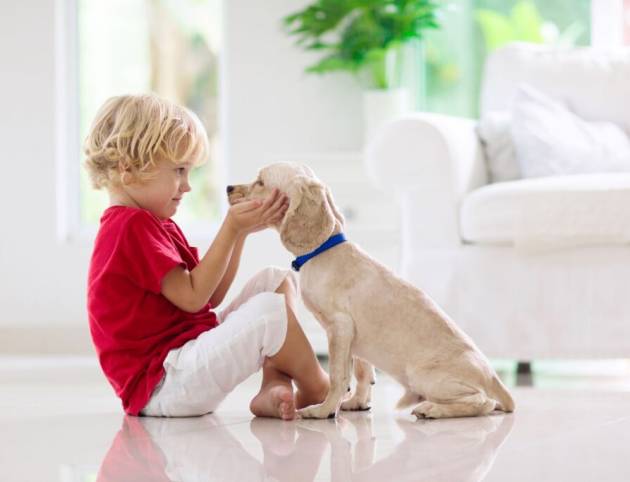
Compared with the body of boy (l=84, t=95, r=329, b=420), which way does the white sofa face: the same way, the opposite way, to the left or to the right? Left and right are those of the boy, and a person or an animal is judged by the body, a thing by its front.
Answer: to the right

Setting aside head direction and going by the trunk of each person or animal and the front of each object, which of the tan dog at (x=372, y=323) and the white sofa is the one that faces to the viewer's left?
the tan dog

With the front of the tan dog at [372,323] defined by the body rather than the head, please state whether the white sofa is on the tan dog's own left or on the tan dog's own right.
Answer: on the tan dog's own right

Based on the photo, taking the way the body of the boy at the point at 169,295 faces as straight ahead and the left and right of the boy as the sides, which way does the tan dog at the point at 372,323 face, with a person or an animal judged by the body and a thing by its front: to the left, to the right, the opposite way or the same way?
the opposite way

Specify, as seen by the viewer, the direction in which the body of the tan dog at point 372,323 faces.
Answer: to the viewer's left

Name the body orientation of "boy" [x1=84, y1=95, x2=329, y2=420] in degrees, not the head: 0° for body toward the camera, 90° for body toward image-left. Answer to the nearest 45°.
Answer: approximately 270°

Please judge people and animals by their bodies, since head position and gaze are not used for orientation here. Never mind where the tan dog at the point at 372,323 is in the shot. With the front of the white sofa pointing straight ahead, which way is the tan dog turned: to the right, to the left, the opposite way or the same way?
to the right

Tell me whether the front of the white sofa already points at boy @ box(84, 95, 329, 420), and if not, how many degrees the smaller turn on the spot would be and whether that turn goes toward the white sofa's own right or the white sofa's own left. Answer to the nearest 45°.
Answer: approximately 45° to the white sofa's own right

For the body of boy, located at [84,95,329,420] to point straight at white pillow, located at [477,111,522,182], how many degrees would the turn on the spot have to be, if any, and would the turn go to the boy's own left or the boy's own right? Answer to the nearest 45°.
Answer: approximately 45° to the boy's own left

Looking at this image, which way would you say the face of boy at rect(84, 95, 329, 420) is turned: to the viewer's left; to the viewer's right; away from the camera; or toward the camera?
to the viewer's right

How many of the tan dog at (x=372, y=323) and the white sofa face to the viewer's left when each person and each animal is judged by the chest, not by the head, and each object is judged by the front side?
1

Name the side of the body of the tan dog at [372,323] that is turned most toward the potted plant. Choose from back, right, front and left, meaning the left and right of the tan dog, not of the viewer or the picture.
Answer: right
